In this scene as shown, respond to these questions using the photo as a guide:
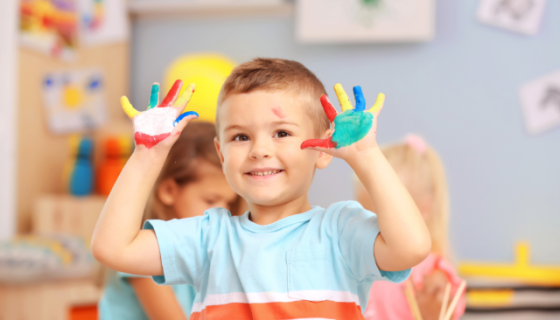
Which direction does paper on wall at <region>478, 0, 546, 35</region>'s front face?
toward the camera

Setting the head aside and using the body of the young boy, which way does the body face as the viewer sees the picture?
toward the camera

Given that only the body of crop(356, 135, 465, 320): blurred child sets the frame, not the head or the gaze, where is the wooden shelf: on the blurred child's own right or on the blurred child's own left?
on the blurred child's own right

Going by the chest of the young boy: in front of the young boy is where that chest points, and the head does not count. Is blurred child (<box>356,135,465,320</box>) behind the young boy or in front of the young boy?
behind

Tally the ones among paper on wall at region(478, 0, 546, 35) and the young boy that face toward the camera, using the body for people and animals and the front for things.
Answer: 2

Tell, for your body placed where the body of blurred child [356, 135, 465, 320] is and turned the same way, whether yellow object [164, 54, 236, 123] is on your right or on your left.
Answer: on your right

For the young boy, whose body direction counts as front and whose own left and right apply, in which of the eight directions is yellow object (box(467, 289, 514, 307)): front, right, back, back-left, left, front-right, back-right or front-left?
back-left

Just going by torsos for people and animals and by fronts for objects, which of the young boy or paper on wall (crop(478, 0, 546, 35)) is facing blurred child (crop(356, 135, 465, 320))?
the paper on wall

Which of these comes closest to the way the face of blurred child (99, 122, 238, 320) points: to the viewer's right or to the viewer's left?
to the viewer's right

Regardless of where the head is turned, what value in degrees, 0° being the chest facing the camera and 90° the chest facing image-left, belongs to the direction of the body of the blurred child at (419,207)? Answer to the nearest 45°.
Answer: approximately 45°

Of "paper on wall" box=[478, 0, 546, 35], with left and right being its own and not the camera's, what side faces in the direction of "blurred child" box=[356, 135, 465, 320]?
front

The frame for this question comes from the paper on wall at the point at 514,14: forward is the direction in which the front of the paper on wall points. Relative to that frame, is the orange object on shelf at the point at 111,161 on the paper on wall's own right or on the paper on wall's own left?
on the paper on wall's own right
